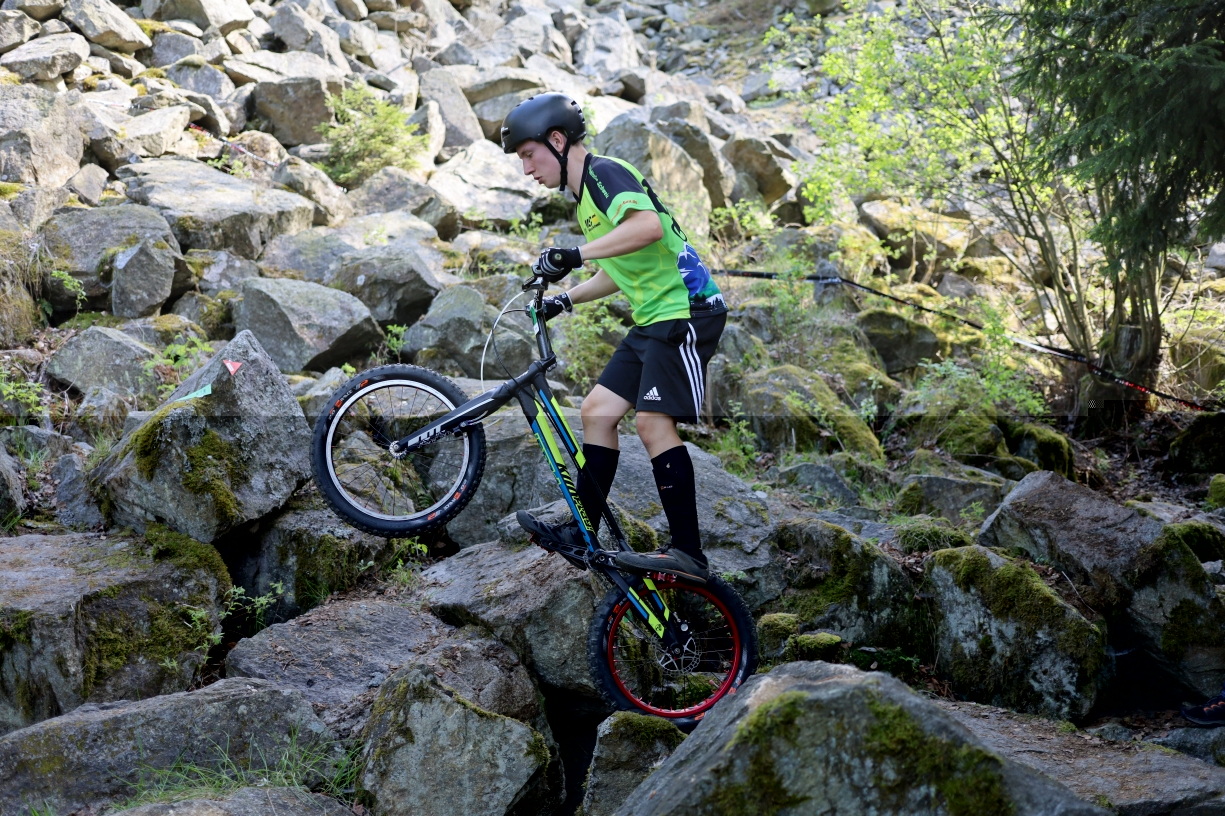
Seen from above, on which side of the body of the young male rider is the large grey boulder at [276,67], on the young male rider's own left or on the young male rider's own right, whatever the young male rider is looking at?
on the young male rider's own right

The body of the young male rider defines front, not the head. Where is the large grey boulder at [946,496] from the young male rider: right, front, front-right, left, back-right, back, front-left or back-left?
back-right

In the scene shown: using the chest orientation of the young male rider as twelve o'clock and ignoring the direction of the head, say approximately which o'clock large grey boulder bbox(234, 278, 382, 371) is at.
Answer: The large grey boulder is roughly at 2 o'clock from the young male rider.

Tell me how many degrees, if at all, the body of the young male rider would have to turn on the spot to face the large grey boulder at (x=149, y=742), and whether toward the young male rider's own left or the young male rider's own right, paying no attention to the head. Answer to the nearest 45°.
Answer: approximately 45° to the young male rider's own left

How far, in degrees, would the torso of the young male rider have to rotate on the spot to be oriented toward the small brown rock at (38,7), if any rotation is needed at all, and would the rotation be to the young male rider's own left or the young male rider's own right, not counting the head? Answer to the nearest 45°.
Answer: approximately 45° to the young male rider's own right

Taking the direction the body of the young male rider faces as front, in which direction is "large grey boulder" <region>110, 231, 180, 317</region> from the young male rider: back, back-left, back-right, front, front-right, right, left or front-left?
front-right

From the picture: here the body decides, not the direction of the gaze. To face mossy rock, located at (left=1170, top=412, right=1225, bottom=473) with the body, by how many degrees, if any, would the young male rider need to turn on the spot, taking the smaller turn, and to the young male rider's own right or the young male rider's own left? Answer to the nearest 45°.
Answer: approximately 135° to the young male rider's own right

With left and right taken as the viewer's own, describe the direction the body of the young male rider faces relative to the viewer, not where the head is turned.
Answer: facing to the left of the viewer

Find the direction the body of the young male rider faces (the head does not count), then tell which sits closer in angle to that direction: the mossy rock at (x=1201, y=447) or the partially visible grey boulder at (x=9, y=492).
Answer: the partially visible grey boulder

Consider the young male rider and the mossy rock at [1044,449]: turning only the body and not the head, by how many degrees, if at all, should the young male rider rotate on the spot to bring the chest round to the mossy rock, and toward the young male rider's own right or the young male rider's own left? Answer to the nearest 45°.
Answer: approximately 135° to the young male rider's own right

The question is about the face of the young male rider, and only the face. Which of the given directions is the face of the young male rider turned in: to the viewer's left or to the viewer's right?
to the viewer's left
